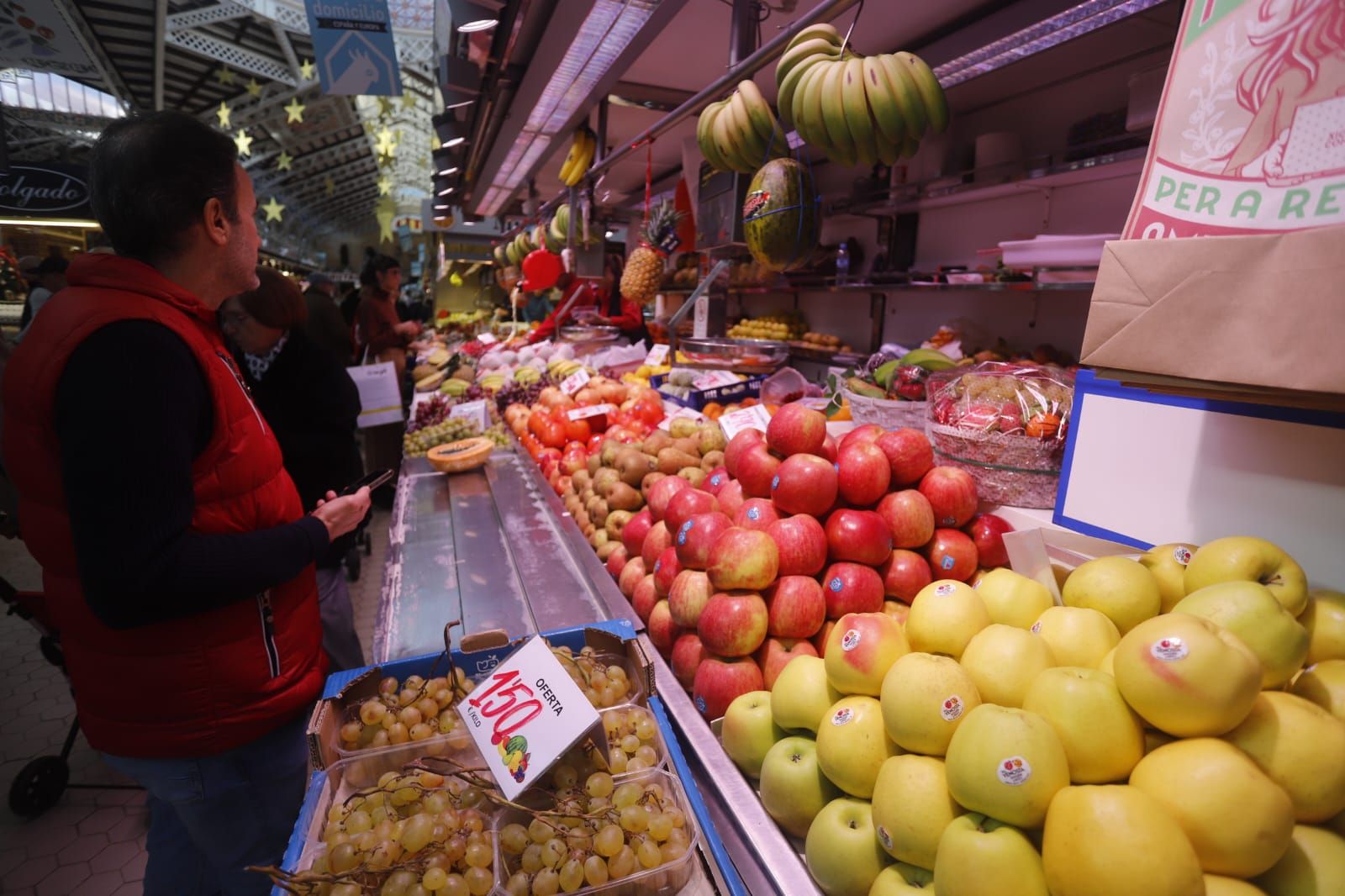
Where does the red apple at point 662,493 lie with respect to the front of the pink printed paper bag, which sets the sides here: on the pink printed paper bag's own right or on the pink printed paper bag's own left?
on the pink printed paper bag's own right

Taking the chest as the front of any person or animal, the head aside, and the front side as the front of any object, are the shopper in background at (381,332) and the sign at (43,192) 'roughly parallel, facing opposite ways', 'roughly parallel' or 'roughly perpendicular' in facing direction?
roughly perpendicular

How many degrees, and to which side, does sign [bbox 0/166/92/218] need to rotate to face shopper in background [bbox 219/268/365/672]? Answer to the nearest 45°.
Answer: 0° — it already faces them

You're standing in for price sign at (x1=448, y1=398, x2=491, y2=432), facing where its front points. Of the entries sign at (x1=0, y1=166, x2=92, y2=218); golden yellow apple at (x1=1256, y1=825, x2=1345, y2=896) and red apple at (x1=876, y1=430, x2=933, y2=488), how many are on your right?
1

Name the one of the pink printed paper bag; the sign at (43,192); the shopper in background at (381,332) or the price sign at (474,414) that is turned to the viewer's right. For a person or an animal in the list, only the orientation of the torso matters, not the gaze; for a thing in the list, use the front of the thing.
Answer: the shopper in background

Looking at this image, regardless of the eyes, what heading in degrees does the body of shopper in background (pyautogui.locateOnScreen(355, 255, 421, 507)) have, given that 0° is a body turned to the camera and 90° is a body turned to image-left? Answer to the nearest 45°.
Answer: approximately 270°

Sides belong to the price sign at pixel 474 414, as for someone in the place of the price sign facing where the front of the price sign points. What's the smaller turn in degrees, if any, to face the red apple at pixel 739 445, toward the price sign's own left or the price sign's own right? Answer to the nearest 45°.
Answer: approximately 45° to the price sign's own left

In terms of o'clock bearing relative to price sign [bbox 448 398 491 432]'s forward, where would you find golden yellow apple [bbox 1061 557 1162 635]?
The golden yellow apple is roughly at 10 o'clock from the price sign.
